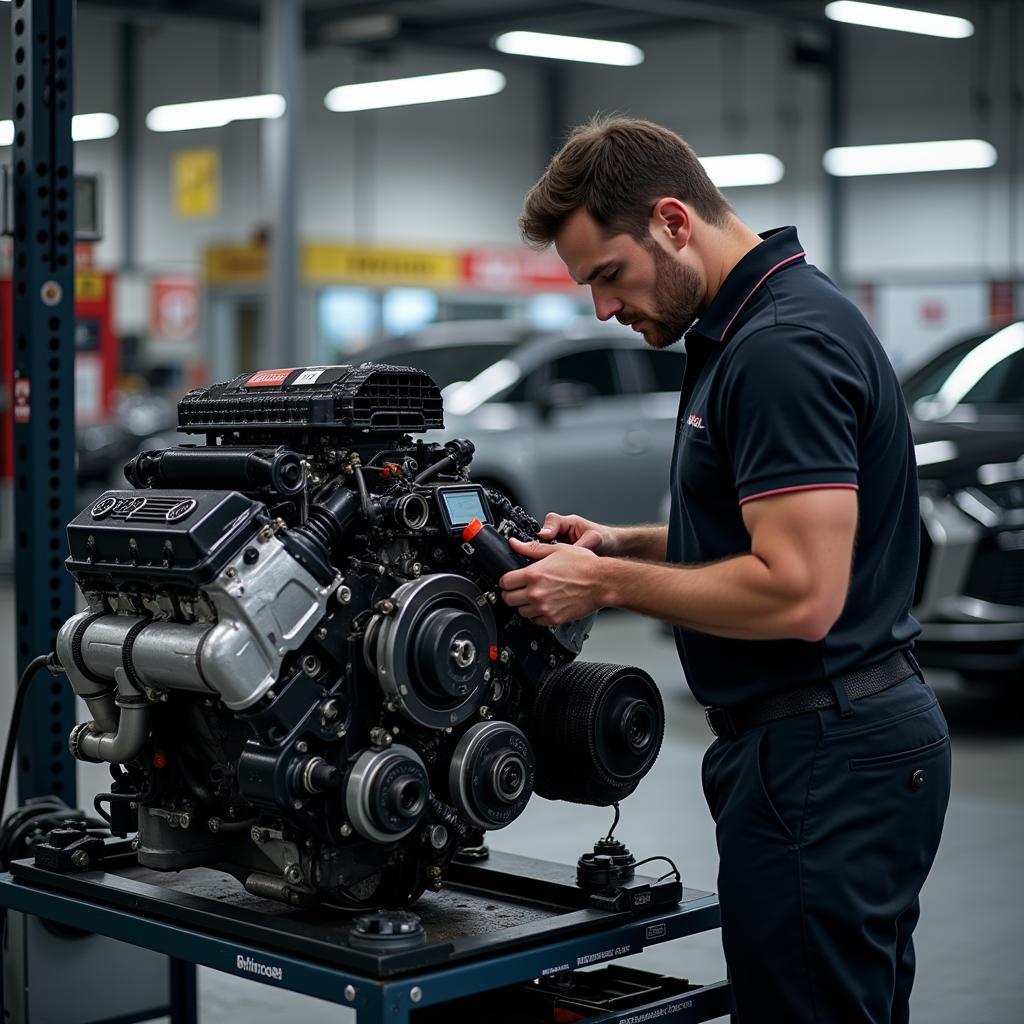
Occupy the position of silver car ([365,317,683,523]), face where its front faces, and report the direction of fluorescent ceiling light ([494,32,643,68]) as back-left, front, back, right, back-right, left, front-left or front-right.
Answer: back-right

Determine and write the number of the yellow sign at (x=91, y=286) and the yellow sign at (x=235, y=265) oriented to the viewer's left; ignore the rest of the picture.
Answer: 0

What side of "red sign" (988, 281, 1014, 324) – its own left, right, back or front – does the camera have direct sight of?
front

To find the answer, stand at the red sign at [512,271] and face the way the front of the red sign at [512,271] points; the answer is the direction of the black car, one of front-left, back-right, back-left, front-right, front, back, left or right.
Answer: front

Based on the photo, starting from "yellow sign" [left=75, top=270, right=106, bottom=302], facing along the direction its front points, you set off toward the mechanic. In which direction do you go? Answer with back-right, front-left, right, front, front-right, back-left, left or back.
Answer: front

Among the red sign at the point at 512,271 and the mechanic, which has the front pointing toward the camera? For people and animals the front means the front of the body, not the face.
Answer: the red sign

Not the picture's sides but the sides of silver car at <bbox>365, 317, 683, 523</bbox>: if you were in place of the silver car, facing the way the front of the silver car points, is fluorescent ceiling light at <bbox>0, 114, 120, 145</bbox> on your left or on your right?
on your right

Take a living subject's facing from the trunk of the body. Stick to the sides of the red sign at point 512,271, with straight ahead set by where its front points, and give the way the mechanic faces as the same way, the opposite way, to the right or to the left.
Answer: to the right

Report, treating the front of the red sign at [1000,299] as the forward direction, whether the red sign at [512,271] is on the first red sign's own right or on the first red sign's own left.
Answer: on the first red sign's own right

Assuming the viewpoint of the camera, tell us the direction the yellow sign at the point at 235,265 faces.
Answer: facing the viewer

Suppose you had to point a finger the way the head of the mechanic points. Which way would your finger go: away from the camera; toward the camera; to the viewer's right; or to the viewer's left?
to the viewer's left

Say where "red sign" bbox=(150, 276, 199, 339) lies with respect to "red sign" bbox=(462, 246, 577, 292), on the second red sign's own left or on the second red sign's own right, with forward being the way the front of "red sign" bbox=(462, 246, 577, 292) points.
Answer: on the second red sign's own right

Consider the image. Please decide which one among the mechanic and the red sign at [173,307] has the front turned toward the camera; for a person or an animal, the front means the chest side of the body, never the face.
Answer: the red sign
